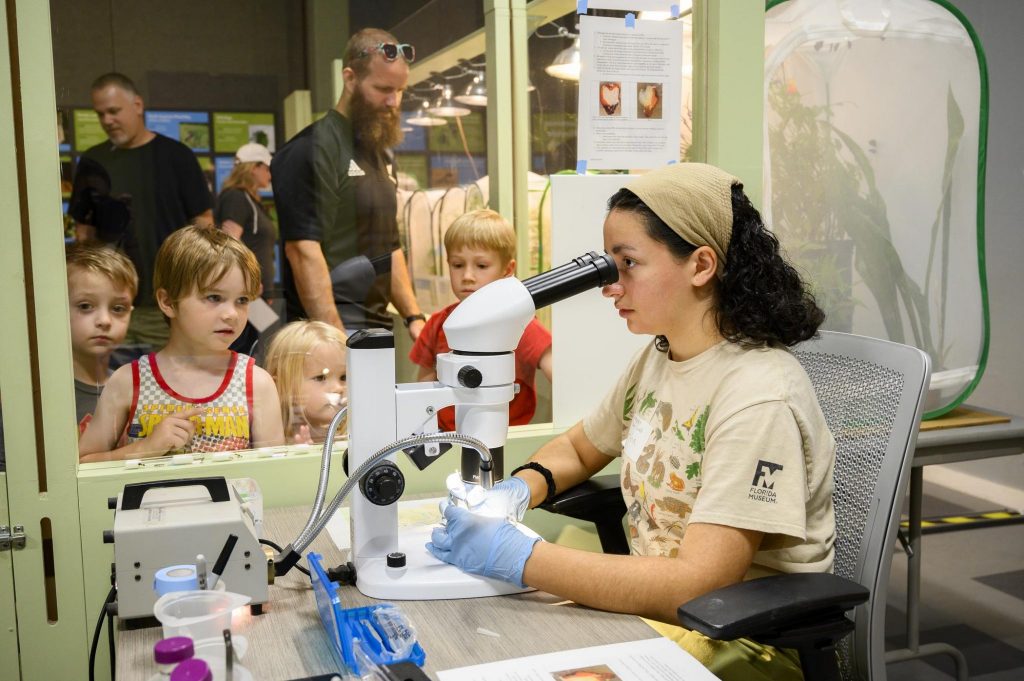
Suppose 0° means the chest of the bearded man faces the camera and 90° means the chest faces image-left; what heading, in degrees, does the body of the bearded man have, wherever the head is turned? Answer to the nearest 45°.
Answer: approximately 315°

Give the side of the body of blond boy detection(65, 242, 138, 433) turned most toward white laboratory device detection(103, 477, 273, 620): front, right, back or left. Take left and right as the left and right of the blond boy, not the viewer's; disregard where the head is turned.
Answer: front

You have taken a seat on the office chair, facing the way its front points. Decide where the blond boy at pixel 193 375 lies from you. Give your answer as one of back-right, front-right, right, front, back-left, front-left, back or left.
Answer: front-right

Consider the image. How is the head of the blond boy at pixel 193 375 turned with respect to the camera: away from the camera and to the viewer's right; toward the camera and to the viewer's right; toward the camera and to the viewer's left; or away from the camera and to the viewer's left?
toward the camera and to the viewer's right

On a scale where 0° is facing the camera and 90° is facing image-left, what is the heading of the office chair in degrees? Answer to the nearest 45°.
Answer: approximately 45°

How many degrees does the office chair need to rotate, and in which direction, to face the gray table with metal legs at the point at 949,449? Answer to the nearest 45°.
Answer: approximately 135° to its right

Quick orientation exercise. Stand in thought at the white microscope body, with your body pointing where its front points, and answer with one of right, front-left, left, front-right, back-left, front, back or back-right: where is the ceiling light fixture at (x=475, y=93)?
left

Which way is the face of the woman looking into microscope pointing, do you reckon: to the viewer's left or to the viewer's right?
to the viewer's left

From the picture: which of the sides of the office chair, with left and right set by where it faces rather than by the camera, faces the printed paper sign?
right

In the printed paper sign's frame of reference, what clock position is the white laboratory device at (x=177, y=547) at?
The white laboratory device is roughly at 1 o'clock from the printed paper sign.

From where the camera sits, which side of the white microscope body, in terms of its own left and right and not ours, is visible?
right

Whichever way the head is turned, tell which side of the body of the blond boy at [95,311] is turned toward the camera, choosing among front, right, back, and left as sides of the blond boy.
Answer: front
